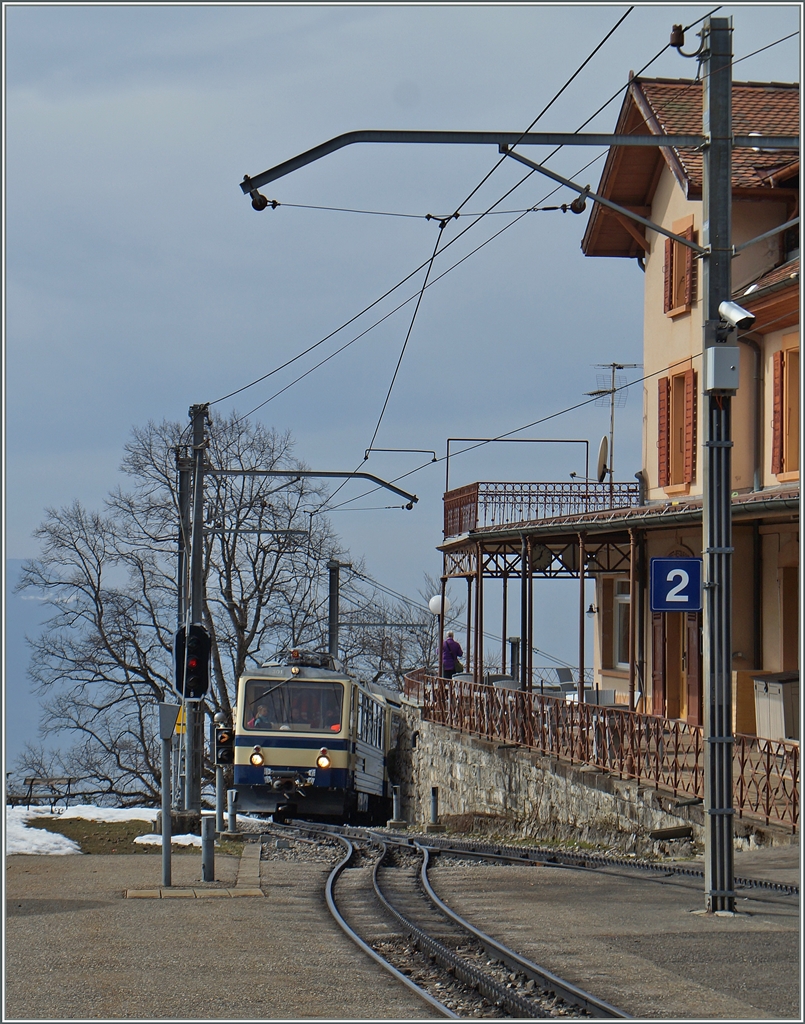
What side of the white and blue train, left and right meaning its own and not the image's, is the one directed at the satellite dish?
left

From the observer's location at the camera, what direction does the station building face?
facing the viewer and to the left of the viewer

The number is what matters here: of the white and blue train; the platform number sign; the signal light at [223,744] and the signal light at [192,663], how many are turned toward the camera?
4

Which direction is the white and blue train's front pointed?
toward the camera

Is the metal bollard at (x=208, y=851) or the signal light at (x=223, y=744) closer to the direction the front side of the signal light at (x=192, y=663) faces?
the metal bollard

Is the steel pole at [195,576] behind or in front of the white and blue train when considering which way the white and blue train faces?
in front

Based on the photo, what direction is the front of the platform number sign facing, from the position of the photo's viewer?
facing the viewer

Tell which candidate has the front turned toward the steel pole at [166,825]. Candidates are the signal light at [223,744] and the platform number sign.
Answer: the signal light

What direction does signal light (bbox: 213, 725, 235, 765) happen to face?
toward the camera

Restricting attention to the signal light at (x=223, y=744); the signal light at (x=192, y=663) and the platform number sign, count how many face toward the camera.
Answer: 3

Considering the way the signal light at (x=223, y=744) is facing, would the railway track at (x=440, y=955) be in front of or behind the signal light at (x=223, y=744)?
in front

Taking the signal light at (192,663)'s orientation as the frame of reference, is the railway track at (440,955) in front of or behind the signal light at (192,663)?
in front

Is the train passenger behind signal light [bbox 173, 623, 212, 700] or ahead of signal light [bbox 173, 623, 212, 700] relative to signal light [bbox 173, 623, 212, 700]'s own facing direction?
behind
